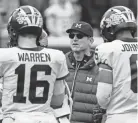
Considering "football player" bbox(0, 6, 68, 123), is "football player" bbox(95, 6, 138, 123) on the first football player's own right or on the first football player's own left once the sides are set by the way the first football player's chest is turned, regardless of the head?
on the first football player's own right

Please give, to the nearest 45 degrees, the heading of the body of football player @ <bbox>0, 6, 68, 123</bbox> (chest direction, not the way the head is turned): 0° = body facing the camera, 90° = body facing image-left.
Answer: approximately 180°

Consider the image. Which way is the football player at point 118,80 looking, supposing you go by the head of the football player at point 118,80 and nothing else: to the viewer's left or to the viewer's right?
to the viewer's left

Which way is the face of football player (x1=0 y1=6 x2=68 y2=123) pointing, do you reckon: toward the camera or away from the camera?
away from the camera

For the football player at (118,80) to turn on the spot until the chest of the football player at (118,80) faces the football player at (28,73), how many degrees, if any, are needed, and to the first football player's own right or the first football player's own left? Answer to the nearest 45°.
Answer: approximately 45° to the first football player's own left

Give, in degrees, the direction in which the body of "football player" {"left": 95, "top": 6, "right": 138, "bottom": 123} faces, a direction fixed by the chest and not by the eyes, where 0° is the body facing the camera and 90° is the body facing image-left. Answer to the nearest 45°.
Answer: approximately 135°
